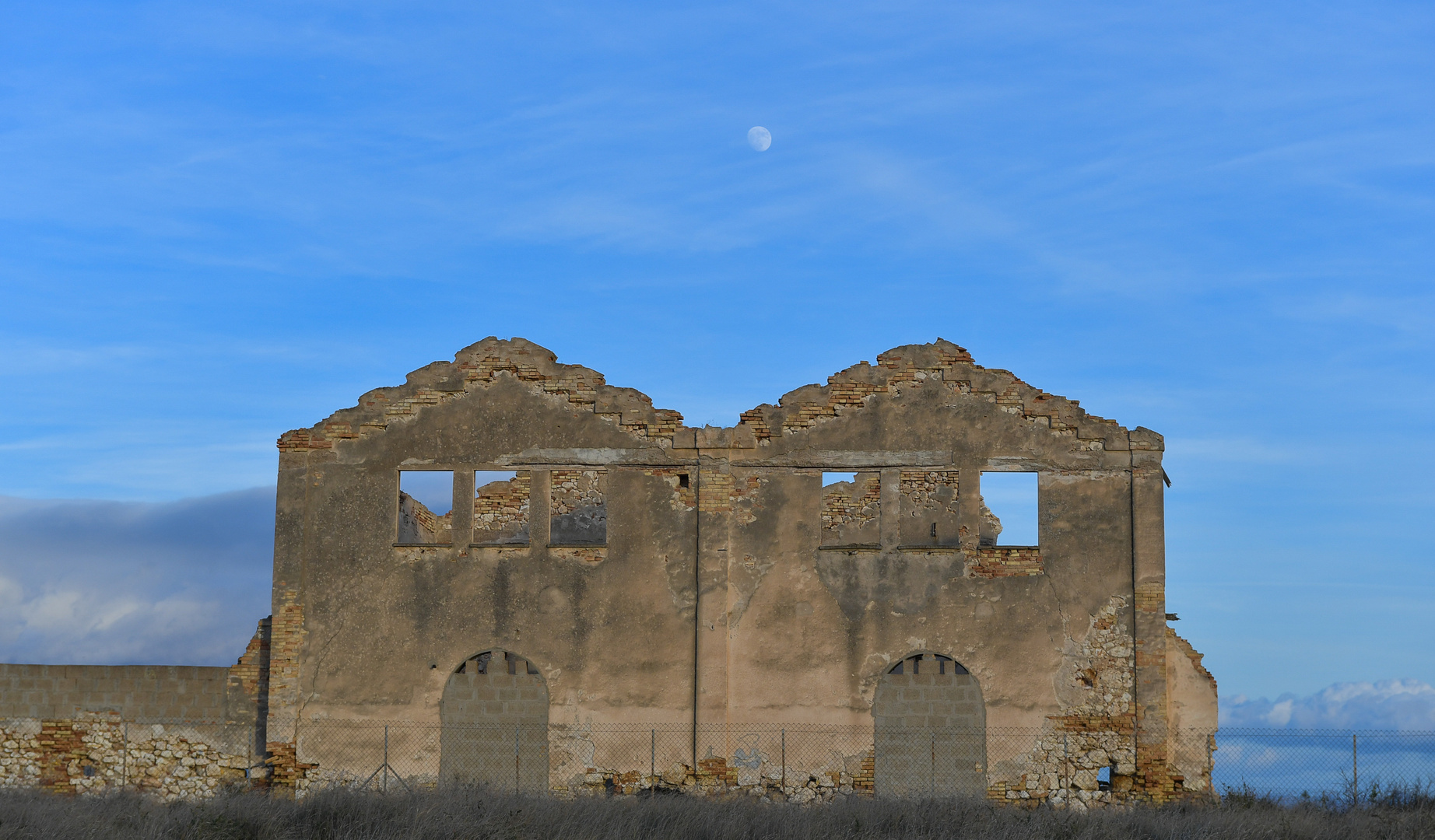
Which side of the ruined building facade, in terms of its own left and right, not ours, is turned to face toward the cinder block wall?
right

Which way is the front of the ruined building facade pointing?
toward the camera
